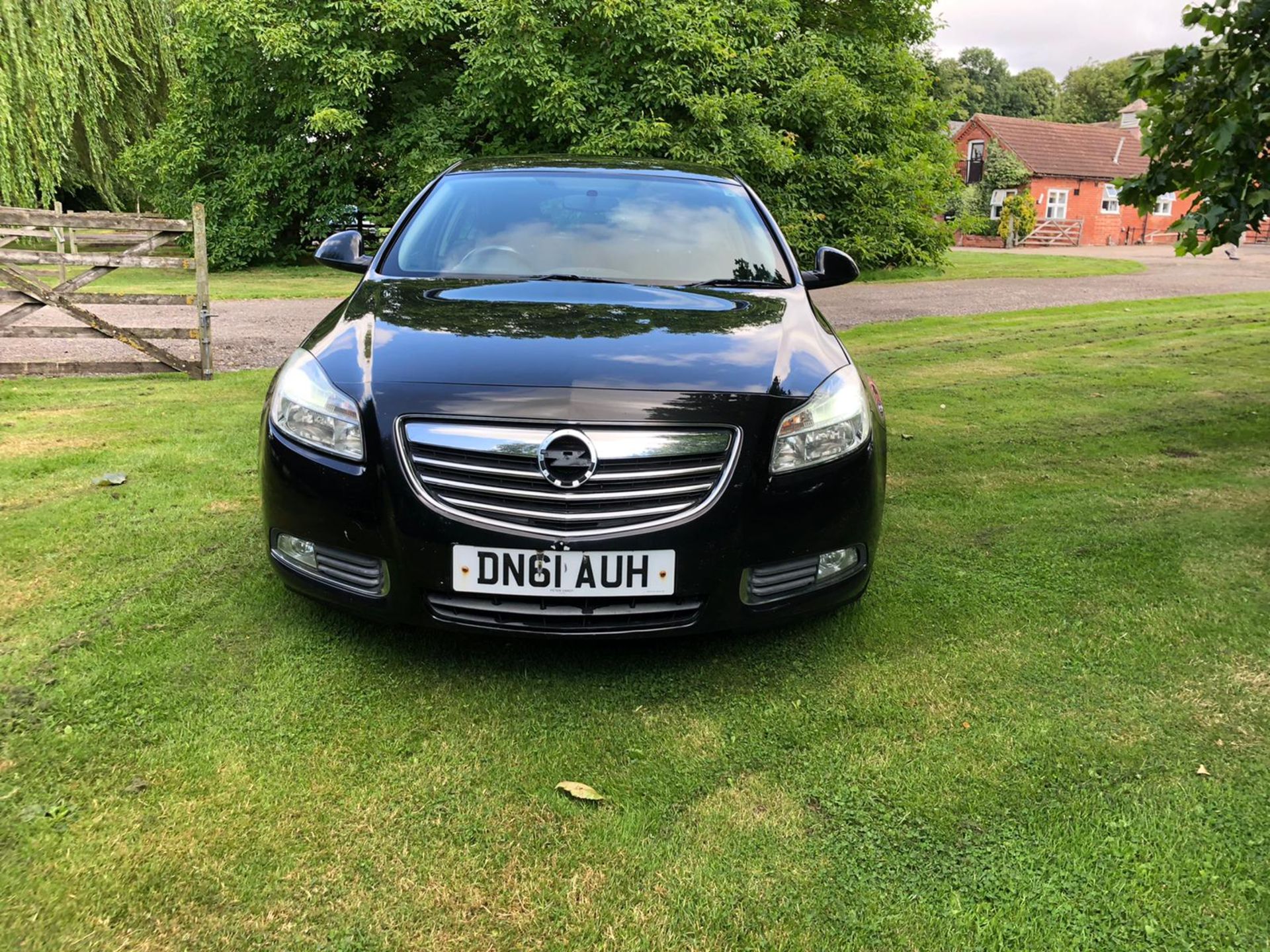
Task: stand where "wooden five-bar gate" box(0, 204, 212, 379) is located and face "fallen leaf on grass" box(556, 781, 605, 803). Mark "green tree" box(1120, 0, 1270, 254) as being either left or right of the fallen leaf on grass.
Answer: left

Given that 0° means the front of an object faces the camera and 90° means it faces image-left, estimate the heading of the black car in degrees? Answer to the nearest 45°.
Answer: approximately 0°

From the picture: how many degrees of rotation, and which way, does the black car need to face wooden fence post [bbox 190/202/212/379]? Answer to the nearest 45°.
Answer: approximately 135° to its right

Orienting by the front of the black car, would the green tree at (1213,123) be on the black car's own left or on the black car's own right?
on the black car's own left

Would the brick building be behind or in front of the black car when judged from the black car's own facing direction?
behind

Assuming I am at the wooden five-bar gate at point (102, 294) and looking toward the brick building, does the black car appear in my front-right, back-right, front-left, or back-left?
back-right

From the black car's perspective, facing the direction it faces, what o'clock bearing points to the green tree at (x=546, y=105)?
The green tree is roughly at 6 o'clock from the black car.

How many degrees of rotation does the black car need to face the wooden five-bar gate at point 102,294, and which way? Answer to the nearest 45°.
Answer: approximately 135° to its right
